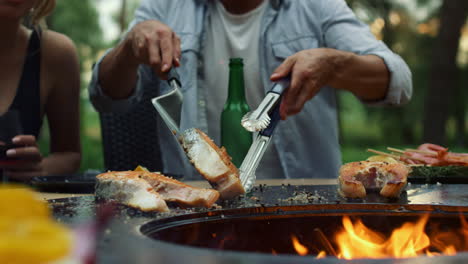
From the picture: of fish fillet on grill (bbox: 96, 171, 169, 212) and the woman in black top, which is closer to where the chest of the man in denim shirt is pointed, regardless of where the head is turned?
the fish fillet on grill

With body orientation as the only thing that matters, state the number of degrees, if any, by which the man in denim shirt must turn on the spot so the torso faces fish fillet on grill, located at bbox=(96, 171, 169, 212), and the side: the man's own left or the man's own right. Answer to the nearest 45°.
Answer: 0° — they already face it

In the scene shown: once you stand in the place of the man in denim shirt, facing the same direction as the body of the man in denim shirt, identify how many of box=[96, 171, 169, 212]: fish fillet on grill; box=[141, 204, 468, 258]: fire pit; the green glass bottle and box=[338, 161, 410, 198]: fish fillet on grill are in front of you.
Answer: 4

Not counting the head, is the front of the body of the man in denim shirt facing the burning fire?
yes

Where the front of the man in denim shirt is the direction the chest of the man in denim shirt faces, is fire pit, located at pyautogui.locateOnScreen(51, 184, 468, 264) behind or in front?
in front

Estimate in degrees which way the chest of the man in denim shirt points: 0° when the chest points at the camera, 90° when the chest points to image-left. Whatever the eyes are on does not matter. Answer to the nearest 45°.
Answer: approximately 0°

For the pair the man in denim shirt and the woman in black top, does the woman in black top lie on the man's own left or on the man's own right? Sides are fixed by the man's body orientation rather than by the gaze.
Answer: on the man's own right

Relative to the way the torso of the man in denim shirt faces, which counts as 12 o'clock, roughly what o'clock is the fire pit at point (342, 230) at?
The fire pit is roughly at 12 o'clock from the man in denim shirt.

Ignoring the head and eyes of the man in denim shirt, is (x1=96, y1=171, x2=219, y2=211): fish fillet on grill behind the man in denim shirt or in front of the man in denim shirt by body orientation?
in front

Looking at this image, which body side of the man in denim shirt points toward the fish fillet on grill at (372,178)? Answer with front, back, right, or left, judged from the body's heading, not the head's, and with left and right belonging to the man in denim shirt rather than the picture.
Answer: front

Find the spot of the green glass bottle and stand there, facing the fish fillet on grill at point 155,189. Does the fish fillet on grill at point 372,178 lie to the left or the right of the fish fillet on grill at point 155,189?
left
